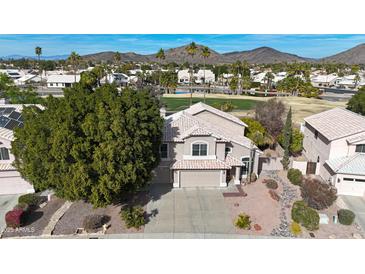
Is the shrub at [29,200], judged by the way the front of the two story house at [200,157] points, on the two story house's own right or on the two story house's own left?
on the two story house's own right

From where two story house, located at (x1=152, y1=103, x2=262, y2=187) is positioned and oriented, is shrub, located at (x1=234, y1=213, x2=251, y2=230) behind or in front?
in front

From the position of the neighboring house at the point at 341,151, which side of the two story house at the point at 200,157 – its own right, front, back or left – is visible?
left

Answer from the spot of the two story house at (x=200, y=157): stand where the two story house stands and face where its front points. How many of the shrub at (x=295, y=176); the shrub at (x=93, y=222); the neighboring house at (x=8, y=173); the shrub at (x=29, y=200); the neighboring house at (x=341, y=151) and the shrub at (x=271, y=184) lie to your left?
3

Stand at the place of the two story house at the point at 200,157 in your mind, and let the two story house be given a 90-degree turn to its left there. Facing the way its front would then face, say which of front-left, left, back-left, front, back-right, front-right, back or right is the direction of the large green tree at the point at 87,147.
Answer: back-right

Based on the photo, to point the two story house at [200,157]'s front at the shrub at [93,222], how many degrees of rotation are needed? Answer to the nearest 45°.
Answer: approximately 45° to its right

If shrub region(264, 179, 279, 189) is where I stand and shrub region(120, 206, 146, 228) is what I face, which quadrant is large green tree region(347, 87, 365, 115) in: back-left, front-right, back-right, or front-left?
back-right

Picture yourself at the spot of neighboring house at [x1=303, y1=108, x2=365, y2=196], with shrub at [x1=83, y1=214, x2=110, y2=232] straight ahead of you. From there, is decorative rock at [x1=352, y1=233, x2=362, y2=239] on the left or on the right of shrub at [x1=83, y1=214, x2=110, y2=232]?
left

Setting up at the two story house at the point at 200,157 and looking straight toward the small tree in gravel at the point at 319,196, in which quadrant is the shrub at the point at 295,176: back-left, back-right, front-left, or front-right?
front-left

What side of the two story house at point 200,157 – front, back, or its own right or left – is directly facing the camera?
front

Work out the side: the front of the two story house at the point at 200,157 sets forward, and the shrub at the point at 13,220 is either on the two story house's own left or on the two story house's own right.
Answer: on the two story house's own right

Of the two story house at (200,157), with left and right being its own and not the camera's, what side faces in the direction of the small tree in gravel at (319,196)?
left

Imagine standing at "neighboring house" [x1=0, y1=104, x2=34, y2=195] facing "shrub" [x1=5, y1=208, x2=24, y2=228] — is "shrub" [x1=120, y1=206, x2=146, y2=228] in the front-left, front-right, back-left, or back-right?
front-left

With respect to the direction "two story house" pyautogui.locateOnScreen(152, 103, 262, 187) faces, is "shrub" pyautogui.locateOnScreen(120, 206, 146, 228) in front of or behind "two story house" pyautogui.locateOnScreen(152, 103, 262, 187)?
in front

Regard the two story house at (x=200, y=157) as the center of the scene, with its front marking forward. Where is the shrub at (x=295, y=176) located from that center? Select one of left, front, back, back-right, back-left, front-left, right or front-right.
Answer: left

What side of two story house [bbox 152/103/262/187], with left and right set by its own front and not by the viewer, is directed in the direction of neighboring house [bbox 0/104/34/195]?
right

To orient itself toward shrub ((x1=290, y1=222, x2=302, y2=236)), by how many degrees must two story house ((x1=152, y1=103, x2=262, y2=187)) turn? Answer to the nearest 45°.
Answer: approximately 45° to its left

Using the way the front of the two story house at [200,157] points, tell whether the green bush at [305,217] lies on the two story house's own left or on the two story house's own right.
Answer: on the two story house's own left

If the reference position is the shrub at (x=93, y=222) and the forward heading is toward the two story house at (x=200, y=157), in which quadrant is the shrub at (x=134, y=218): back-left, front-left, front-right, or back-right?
front-right
